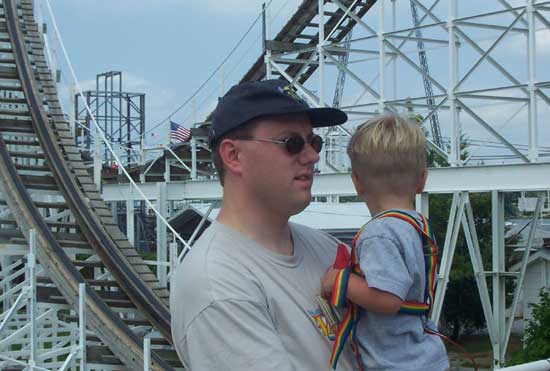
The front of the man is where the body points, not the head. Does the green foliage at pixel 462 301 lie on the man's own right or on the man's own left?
on the man's own left

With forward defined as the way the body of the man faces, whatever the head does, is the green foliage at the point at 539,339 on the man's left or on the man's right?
on the man's left

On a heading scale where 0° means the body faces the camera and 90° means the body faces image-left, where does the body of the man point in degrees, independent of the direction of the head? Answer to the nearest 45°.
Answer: approximately 315°

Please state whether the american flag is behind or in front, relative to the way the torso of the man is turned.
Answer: behind
